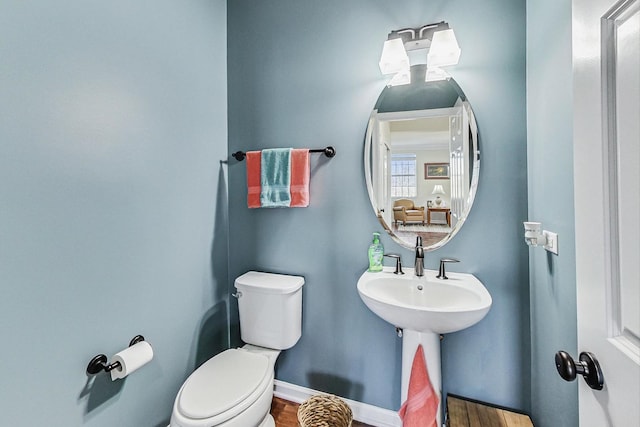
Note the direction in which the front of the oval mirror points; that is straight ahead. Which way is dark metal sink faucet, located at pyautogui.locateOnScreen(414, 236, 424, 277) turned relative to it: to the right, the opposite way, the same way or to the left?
the same way

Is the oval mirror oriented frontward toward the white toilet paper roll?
no

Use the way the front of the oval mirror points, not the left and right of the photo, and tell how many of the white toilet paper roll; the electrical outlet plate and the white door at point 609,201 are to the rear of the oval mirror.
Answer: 0

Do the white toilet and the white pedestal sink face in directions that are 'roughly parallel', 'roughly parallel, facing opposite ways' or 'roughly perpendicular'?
roughly parallel

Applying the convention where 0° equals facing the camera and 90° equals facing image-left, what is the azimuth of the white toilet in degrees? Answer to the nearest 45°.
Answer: approximately 45°

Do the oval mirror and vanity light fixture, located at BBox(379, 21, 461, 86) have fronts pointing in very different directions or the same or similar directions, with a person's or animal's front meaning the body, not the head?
same or similar directions

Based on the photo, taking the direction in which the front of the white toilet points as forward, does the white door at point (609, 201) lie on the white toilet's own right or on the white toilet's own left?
on the white toilet's own left

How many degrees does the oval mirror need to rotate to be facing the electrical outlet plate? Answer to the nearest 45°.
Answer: approximately 45° to its left

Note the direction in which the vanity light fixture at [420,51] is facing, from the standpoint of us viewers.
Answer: facing the viewer
